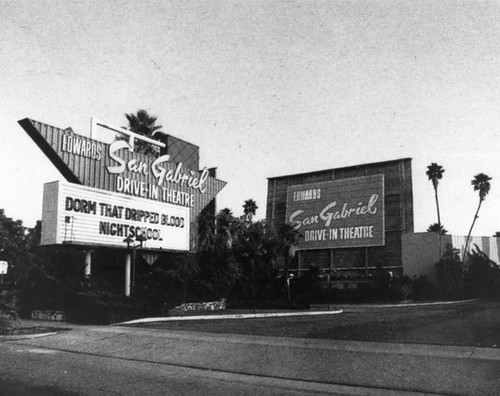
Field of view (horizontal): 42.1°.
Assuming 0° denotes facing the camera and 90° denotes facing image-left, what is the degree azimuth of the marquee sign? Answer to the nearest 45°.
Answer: approximately 315°

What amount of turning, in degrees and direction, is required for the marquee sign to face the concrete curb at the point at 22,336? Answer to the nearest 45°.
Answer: approximately 45° to its right
